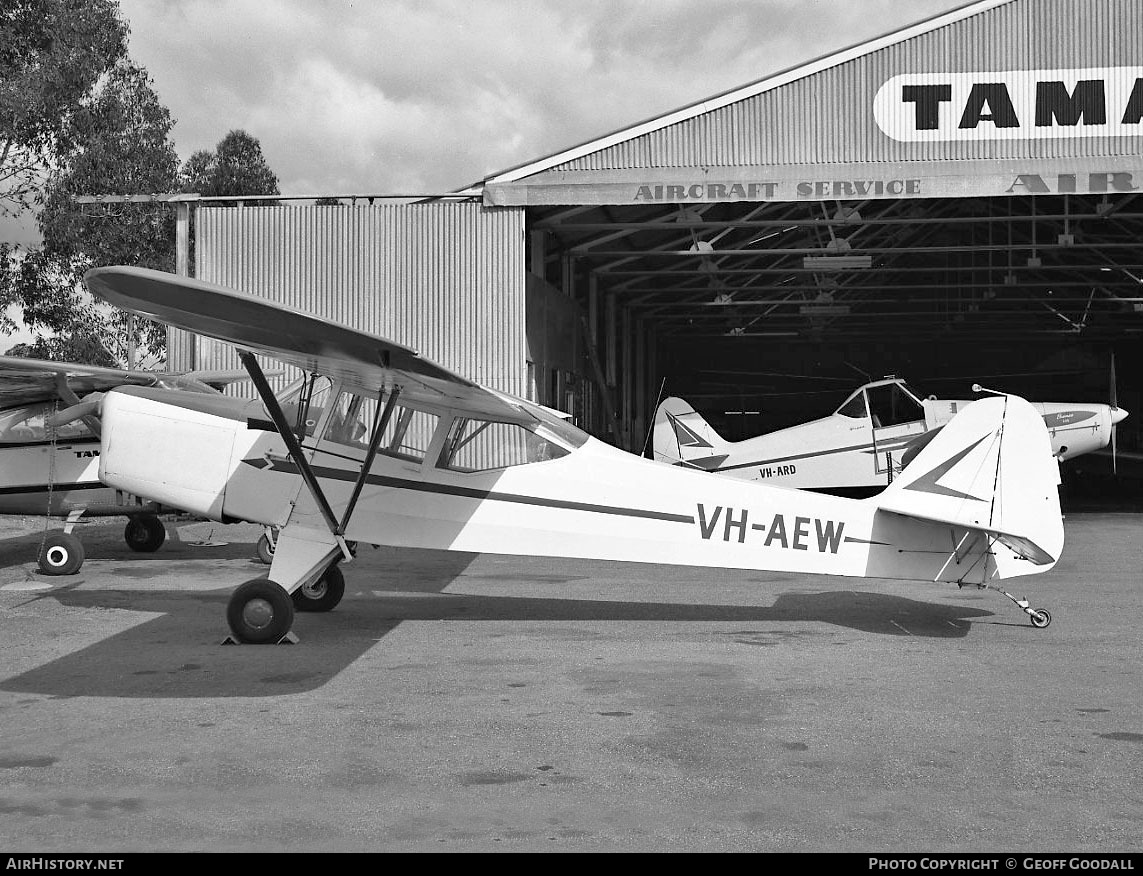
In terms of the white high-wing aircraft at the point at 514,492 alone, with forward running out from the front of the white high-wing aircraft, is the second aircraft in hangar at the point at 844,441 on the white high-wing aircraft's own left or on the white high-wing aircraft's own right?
on the white high-wing aircraft's own right

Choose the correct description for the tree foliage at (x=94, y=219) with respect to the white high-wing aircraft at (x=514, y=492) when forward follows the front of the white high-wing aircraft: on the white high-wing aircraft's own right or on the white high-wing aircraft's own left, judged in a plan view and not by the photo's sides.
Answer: on the white high-wing aircraft's own right

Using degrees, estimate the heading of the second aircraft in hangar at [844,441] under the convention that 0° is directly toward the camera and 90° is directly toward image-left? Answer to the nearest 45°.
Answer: approximately 270°

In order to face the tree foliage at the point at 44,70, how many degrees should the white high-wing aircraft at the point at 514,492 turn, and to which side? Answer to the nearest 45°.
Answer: approximately 45° to its right

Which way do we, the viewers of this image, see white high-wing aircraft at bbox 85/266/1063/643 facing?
facing to the left of the viewer

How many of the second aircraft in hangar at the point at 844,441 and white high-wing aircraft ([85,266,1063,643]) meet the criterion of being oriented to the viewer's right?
1

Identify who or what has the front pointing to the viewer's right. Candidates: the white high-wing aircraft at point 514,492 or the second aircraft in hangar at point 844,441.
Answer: the second aircraft in hangar

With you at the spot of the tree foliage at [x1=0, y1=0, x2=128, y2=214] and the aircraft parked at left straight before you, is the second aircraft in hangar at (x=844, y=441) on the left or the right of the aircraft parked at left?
left

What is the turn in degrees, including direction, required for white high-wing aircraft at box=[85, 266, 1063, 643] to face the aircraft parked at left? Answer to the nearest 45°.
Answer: approximately 45° to its right

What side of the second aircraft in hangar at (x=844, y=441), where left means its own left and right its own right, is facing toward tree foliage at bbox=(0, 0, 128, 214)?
back

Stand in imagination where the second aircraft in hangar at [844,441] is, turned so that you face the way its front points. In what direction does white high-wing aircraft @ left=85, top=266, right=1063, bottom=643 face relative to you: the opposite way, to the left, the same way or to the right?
the opposite way

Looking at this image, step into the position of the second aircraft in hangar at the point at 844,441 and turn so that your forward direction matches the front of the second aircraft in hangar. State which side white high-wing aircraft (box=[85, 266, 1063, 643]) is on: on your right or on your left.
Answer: on your right

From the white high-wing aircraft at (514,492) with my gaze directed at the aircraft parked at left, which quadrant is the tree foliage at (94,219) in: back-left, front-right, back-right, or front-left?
front-right
